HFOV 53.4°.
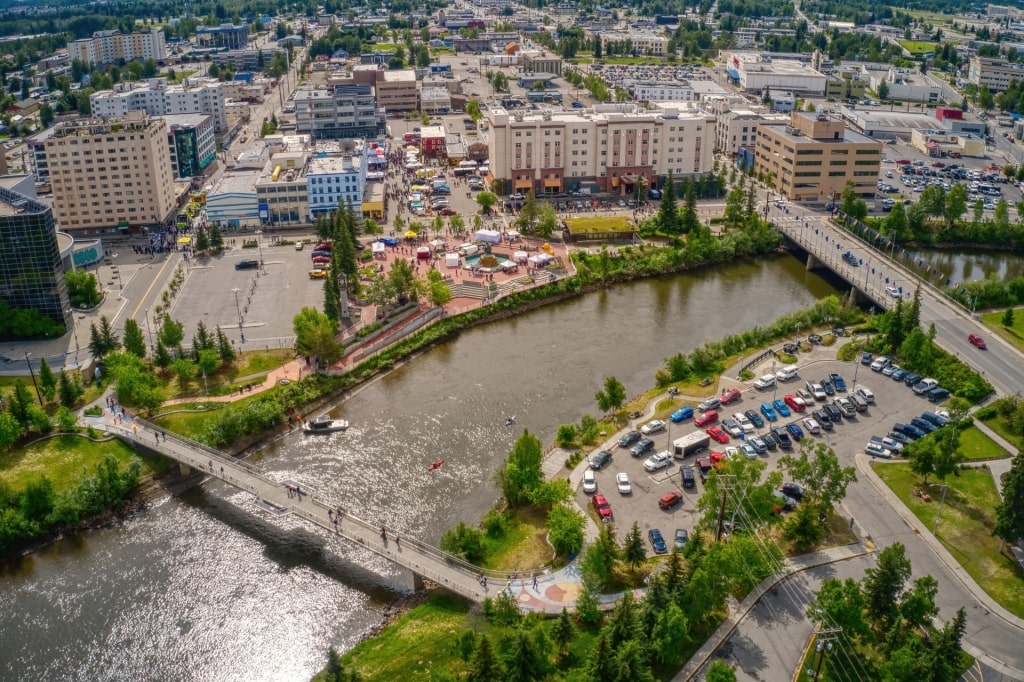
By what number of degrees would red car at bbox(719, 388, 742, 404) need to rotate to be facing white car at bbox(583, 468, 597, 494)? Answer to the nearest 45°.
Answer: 0° — it already faces it

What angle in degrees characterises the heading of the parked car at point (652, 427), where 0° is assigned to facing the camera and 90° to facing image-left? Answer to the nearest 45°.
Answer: approximately 45°

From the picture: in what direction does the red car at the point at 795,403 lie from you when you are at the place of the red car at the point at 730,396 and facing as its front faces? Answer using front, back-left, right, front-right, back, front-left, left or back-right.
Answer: back-left

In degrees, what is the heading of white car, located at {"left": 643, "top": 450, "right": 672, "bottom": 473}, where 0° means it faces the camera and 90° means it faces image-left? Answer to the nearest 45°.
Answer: approximately 45°

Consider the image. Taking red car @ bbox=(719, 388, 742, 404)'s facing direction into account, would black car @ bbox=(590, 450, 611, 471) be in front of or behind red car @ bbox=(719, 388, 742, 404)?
in front
